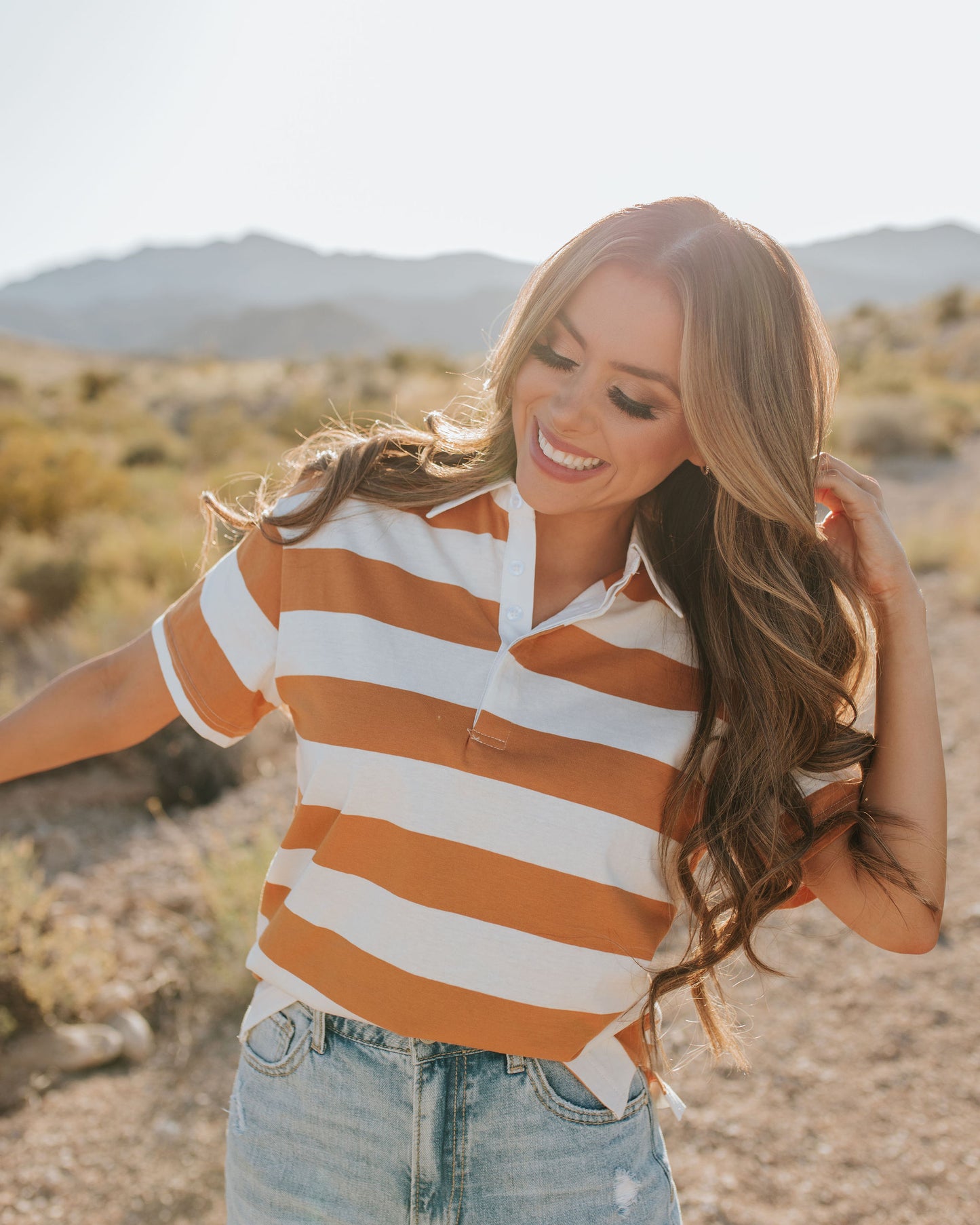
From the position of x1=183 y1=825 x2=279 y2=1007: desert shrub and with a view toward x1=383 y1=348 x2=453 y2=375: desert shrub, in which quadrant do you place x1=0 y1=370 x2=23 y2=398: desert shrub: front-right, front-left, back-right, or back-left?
front-left

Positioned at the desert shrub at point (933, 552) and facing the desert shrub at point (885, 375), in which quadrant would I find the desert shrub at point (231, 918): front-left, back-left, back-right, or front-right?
back-left

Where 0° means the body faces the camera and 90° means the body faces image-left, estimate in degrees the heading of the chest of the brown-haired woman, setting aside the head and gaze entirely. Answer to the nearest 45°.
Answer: approximately 0°

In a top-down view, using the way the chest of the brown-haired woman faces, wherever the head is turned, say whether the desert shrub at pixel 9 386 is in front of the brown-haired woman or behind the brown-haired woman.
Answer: behind

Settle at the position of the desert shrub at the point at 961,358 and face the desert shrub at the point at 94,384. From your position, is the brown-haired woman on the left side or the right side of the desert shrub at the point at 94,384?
left

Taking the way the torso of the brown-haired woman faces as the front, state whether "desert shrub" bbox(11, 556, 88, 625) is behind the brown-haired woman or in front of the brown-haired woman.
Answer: behind

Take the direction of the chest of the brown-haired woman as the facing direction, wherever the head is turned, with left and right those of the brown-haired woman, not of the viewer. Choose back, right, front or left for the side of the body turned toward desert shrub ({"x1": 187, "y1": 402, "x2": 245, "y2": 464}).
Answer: back
